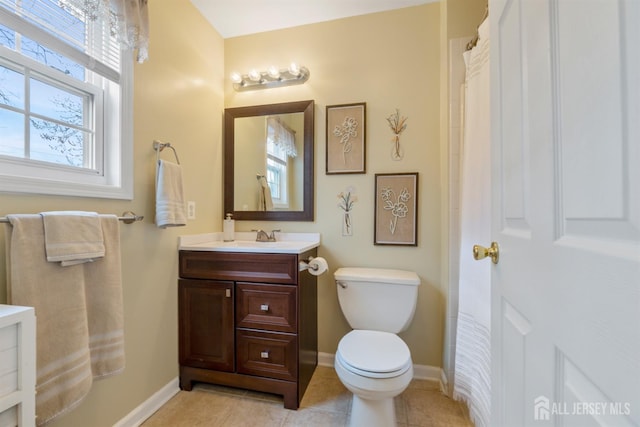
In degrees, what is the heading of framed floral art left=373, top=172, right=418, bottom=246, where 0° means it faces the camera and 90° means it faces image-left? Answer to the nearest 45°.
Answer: approximately 0°

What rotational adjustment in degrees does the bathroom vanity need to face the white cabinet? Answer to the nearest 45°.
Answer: approximately 45° to its right

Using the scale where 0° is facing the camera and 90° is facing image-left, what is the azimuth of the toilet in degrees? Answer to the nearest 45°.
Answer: approximately 0°

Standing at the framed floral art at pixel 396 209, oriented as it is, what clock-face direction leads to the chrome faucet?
The chrome faucet is roughly at 3 o'clock from the framed floral art.

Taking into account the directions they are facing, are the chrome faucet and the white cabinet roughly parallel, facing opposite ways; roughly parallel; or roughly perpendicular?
roughly perpendicular

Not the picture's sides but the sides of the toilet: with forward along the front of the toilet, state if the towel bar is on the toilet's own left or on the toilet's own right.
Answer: on the toilet's own right

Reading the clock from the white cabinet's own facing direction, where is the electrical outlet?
The electrical outlet is roughly at 9 o'clock from the white cabinet.

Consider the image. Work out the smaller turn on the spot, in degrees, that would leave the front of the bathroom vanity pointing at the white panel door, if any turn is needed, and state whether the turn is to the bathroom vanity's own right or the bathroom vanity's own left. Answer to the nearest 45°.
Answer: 0° — it already faces it

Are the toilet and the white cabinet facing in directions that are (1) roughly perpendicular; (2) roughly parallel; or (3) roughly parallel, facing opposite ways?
roughly perpendicular

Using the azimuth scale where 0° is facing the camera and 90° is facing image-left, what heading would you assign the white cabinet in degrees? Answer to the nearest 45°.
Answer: approximately 315°
